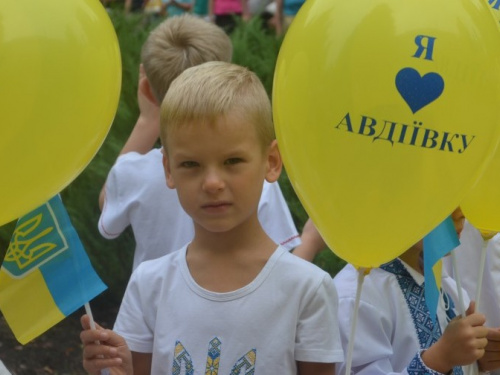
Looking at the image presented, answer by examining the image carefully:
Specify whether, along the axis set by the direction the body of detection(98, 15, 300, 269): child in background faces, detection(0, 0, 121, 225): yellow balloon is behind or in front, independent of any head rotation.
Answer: behind

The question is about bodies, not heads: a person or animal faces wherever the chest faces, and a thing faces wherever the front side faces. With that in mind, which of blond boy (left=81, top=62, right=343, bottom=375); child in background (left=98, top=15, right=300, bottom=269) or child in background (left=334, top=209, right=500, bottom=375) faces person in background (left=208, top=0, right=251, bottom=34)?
child in background (left=98, top=15, right=300, bottom=269)

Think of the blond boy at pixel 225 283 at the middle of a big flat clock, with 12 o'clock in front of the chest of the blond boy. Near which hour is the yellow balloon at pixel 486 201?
The yellow balloon is roughly at 8 o'clock from the blond boy.

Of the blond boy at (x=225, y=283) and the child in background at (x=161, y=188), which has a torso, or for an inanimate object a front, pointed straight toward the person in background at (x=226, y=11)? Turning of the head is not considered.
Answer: the child in background at (x=161, y=188)

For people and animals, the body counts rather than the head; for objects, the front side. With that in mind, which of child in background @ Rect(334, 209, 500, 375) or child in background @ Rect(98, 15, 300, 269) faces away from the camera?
child in background @ Rect(98, 15, 300, 269)

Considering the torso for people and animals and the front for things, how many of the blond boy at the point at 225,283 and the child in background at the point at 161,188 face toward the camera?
1

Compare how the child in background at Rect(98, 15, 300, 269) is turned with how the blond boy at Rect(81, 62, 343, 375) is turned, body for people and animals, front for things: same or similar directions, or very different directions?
very different directions

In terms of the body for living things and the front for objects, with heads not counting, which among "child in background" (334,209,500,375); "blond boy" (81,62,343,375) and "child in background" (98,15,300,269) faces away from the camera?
"child in background" (98,15,300,269)

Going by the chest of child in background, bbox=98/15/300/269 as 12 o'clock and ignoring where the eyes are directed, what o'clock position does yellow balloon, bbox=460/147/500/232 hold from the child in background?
The yellow balloon is roughly at 4 o'clock from the child in background.

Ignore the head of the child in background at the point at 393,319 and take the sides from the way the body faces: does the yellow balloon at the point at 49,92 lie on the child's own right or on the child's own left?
on the child's own right

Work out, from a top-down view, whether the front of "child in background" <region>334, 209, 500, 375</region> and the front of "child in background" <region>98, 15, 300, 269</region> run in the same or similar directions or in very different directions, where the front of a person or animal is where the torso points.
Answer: very different directions

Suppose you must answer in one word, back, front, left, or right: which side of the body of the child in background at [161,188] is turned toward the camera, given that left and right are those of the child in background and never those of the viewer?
back

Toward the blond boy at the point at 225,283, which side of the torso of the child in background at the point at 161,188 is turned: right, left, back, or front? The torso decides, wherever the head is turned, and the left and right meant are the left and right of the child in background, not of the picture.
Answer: back
